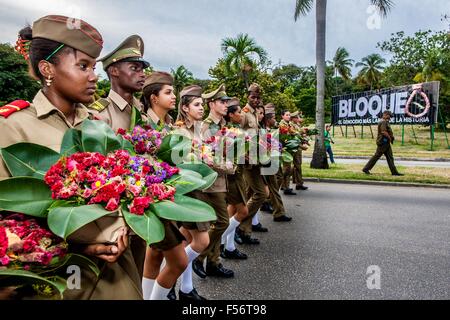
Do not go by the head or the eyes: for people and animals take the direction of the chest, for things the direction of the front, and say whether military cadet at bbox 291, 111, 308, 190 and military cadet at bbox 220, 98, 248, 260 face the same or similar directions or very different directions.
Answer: same or similar directions

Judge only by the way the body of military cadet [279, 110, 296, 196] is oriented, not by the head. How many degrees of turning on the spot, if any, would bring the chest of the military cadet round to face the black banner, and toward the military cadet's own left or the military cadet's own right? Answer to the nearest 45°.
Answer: approximately 90° to the military cadet's own left

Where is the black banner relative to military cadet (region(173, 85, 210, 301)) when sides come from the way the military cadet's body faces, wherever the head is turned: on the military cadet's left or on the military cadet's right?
on the military cadet's left

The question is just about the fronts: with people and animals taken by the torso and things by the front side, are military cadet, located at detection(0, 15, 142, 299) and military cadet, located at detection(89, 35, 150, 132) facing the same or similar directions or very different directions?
same or similar directions

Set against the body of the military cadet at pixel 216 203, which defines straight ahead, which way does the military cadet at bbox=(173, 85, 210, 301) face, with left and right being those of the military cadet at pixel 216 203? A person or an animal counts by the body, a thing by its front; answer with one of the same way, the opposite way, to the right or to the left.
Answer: the same way

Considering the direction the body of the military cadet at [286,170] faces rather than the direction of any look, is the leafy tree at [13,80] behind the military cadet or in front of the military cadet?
behind
